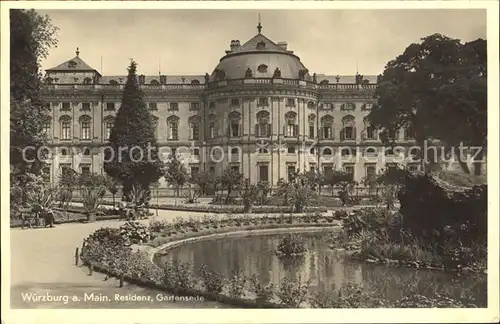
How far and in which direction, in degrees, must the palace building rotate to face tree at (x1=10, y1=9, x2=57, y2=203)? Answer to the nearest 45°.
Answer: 0° — it already faces it

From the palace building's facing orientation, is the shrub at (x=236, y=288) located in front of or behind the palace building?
in front

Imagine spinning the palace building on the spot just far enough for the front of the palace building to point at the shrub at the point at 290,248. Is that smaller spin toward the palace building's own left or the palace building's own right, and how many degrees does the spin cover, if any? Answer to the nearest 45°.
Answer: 0° — it already faces it

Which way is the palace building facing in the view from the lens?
facing the viewer

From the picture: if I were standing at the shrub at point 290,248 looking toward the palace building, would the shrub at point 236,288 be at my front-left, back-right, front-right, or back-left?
back-left

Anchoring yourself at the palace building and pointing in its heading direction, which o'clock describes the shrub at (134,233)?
The shrub is roughly at 1 o'clock from the palace building.

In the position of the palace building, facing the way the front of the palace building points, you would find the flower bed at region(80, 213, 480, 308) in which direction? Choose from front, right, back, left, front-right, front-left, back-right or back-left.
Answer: front

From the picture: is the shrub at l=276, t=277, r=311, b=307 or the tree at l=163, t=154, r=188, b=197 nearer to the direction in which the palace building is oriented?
the shrub

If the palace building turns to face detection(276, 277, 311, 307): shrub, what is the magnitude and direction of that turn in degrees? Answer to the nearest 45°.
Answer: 0° — it already faces it

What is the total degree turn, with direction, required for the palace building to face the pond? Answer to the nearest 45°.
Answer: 0° — it already faces it

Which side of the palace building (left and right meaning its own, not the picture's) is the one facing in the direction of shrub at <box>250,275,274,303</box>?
front
